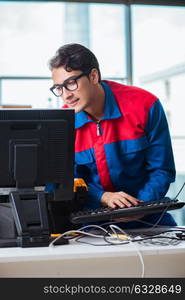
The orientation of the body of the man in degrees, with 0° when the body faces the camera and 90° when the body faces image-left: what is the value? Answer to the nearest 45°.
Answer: approximately 45°
